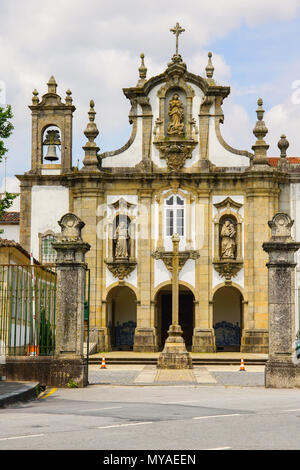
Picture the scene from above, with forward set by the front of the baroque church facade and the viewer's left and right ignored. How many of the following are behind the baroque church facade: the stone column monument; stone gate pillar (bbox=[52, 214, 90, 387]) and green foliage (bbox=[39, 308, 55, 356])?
0

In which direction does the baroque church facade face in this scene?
toward the camera

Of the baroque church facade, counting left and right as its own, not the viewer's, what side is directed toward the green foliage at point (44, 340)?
front

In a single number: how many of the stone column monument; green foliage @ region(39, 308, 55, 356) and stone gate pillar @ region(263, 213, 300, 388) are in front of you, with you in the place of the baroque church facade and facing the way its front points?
3

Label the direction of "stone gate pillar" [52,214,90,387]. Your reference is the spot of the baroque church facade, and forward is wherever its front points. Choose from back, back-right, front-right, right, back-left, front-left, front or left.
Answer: front

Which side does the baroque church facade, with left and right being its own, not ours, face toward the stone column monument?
front

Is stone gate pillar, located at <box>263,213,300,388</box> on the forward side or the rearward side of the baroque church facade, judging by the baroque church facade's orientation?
on the forward side

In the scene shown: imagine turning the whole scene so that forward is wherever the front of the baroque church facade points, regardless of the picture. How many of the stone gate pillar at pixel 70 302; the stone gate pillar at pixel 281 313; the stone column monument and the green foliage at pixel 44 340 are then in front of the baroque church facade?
4
